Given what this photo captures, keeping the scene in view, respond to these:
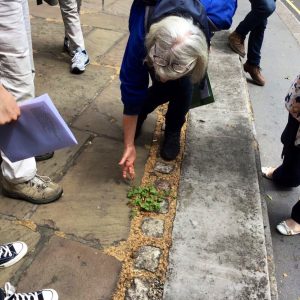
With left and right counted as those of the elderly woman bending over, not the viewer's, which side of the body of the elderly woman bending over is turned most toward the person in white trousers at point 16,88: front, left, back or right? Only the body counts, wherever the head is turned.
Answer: right

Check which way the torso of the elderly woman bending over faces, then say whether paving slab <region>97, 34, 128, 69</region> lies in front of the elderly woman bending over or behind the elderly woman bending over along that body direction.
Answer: behind

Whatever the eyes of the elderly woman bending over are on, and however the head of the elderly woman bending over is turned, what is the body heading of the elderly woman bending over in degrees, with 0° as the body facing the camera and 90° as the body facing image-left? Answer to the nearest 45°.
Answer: approximately 0°

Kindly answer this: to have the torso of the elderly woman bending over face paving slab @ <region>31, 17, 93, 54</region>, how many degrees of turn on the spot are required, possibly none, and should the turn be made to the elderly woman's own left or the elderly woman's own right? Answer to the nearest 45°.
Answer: approximately 135° to the elderly woman's own right

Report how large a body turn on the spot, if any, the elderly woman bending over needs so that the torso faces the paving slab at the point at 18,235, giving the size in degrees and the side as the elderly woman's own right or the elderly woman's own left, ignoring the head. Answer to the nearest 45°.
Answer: approximately 45° to the elderly woman's own right
